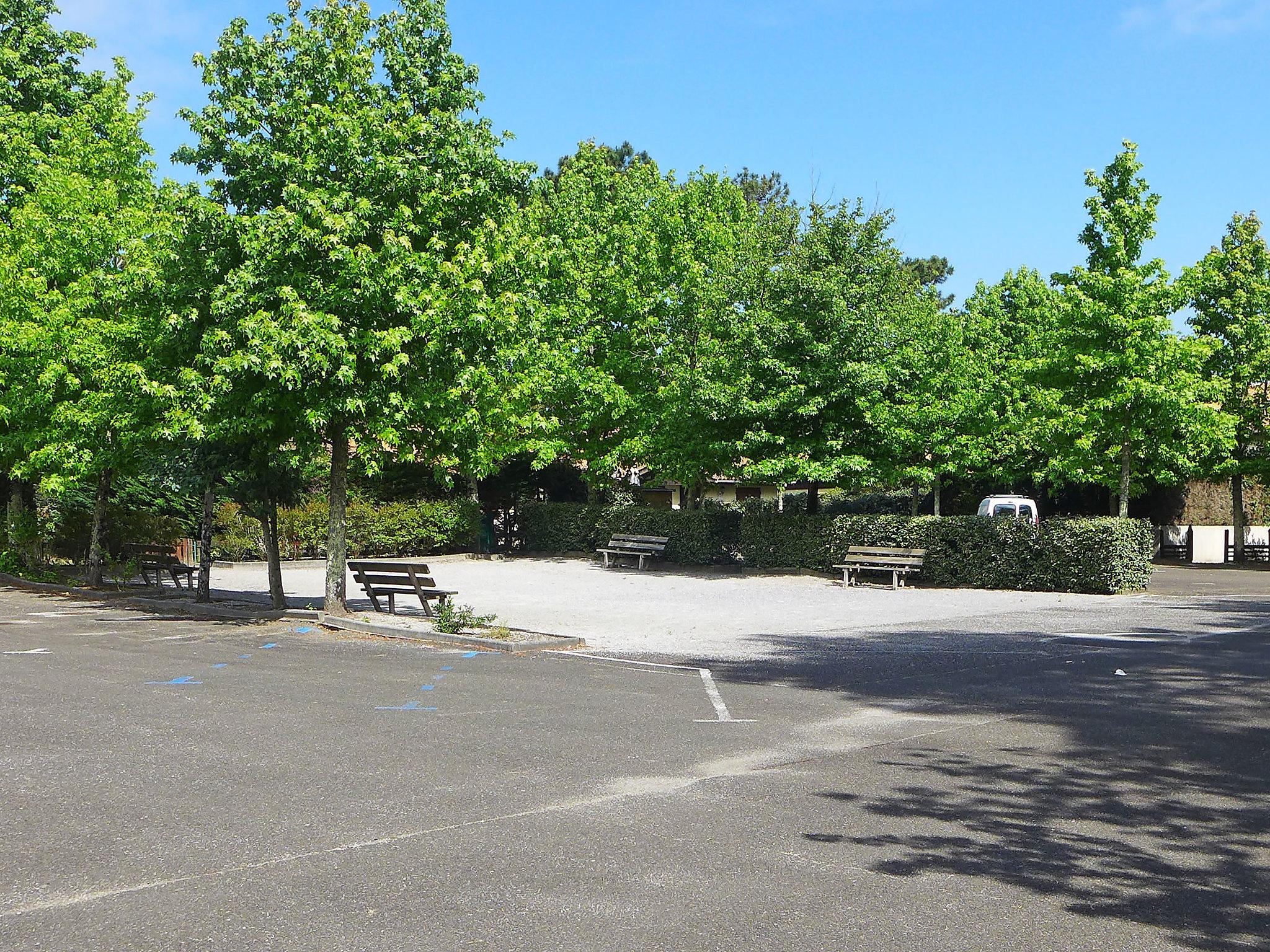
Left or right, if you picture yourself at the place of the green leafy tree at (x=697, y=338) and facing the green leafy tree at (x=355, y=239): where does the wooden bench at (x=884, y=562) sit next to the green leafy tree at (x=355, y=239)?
left

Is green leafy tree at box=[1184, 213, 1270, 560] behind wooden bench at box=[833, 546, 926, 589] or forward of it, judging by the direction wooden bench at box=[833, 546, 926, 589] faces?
behind

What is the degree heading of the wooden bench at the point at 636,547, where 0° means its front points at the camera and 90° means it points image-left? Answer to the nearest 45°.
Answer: approximately 45°

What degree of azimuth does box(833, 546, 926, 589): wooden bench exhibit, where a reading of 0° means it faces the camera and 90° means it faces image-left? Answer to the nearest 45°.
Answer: approximately 45°

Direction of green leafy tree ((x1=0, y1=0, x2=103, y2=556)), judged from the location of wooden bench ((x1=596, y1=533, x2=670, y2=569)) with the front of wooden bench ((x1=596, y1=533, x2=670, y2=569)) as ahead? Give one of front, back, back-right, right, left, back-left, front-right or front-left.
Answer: front-right
